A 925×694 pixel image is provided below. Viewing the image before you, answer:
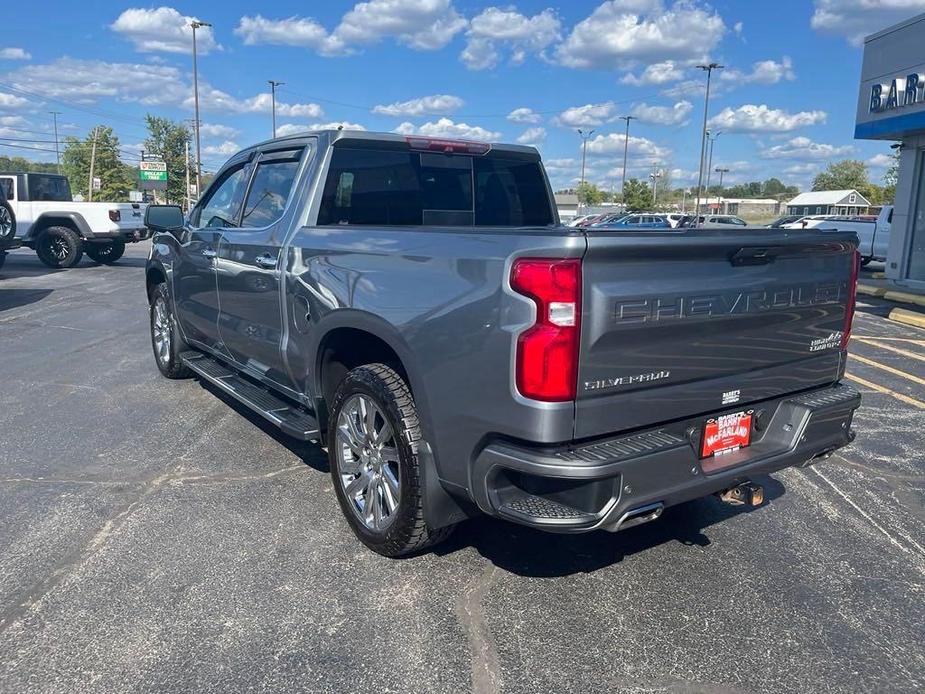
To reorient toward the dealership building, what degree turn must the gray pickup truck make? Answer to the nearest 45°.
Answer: approximately 90° to its right

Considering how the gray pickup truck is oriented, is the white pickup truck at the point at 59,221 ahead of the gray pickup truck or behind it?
ahead

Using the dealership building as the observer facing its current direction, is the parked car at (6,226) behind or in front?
in front

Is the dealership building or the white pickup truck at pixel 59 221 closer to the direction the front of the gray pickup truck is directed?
the white pickup truck

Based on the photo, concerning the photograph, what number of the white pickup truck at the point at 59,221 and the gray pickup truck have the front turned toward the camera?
0

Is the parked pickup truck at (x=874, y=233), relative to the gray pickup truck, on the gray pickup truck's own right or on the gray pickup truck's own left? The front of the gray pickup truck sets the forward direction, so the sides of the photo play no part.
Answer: on the gray pickup truck's own right

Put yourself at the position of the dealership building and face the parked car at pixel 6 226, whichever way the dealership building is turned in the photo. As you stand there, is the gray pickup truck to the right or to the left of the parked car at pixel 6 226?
left

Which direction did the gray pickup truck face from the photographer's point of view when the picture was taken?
facing away from the viewer and to the left of the viewer

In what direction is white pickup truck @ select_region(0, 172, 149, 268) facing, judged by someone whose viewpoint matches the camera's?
facing away from the viewer and to the left of the viewer

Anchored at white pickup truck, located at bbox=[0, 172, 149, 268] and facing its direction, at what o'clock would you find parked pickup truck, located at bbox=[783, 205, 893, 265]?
The parked pickup truck is roughly at 5 o'clock from the white pickup truck.

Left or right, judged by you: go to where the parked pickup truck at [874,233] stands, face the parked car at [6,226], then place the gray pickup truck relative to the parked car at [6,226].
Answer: left
